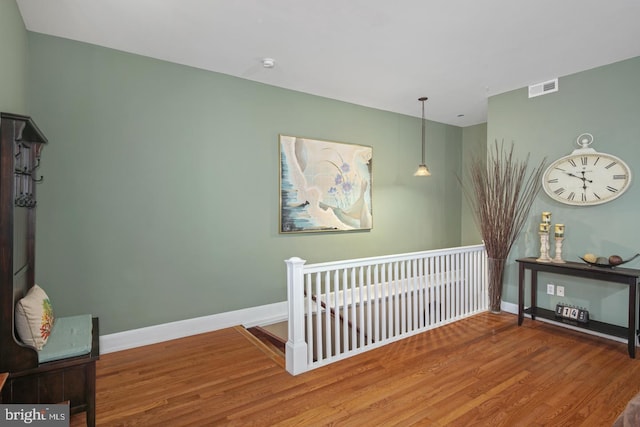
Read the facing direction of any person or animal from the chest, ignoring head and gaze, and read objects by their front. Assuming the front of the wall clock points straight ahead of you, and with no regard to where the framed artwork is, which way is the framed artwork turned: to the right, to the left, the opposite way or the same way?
to the left

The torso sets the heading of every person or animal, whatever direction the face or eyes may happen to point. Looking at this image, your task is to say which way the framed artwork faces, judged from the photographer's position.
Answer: facing the viewer and to the right of the viewer

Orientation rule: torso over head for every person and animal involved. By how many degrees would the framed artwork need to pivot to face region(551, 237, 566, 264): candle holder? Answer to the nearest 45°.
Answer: approximately 45° to its left

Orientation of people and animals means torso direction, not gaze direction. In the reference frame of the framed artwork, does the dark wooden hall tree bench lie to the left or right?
on its right

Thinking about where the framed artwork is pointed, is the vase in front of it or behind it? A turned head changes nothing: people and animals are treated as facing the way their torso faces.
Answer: in front

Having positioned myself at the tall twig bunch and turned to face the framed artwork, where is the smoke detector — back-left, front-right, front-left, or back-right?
front-left

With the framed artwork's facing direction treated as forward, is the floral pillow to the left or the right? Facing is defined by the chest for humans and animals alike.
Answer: on its right
